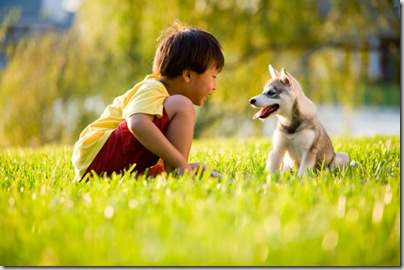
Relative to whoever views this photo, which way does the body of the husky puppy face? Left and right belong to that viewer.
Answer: facing the viewer and to the left of the viewer

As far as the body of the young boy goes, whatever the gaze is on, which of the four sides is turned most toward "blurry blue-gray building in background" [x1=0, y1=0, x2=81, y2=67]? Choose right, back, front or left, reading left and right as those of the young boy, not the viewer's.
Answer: left

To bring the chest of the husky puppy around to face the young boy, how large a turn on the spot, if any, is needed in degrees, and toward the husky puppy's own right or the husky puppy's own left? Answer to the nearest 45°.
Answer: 0° — it already faces them

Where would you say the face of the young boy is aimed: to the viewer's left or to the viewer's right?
to the viewer's right

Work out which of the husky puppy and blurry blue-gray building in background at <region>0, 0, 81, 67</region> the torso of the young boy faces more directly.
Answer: the husky puppy

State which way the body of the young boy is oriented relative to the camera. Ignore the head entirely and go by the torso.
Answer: to the viewer's right

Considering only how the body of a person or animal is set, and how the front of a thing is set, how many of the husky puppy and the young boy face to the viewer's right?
1

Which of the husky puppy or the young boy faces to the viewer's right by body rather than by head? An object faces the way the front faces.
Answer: the young boy
